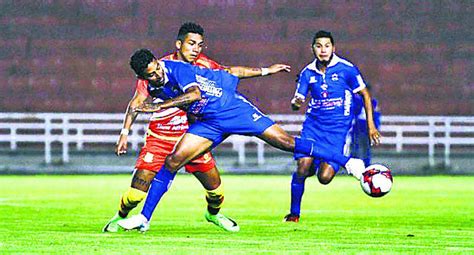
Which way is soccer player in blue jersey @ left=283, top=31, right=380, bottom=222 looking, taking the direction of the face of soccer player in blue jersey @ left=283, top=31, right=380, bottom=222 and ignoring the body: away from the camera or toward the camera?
toward the camera

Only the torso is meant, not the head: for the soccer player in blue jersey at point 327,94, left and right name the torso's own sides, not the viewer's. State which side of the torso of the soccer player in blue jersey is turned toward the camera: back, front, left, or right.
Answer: front

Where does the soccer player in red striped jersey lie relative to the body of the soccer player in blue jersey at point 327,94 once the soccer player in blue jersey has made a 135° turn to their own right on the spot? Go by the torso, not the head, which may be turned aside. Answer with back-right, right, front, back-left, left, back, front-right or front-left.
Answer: left

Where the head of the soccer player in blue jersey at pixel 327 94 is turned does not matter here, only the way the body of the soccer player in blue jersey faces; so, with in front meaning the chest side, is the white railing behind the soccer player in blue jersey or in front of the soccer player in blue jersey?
behind
